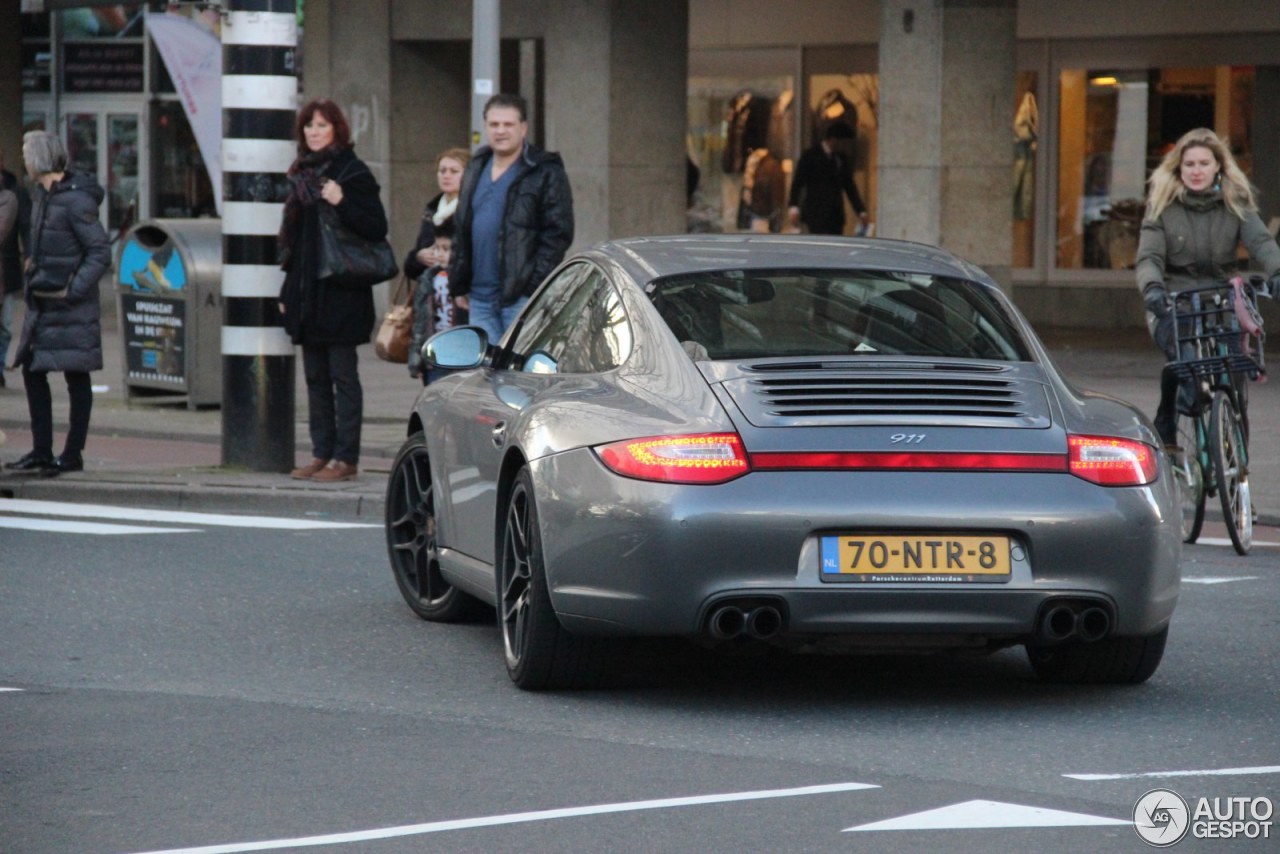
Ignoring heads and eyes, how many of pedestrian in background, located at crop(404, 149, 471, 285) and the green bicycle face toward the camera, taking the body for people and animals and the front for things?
2

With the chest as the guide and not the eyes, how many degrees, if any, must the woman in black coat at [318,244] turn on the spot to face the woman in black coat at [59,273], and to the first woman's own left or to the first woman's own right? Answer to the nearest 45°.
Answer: approximately 90° to the first woman's own right

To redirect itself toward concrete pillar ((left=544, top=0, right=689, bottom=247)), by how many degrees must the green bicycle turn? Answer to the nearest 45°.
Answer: approximately 135° to its right

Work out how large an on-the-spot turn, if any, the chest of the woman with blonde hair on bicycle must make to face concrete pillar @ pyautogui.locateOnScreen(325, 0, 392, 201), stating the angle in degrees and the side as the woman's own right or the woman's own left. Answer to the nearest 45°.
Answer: approximately 135° to the woman's own right

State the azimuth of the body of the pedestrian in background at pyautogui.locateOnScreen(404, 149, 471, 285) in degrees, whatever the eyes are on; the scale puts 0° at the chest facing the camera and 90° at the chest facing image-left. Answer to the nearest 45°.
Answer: approximately 0°

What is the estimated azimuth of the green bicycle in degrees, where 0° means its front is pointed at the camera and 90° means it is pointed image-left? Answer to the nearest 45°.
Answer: approximately 0°

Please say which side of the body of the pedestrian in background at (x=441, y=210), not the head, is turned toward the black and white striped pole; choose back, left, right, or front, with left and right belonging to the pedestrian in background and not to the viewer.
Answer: front

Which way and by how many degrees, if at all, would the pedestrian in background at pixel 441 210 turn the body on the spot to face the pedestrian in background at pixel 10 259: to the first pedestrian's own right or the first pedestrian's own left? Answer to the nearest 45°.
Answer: approximately 135° to the first pedestrian's own right
